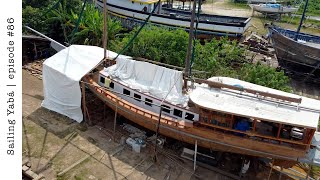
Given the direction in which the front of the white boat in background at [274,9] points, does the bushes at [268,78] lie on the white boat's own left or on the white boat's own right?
on the white boat's own left

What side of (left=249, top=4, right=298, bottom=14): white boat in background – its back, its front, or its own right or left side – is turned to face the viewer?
left

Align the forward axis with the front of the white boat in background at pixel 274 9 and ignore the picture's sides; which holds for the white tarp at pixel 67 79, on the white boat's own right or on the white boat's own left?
on the white boat's own left

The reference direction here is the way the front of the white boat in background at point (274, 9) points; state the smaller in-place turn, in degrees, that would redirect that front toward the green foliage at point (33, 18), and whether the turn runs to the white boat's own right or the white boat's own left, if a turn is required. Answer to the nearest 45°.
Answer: approximately 45° to the white boat's own left

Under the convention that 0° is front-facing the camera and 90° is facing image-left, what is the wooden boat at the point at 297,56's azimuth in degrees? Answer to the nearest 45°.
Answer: approximately 90°

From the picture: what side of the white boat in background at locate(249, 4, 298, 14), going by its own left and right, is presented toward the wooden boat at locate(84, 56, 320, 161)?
left

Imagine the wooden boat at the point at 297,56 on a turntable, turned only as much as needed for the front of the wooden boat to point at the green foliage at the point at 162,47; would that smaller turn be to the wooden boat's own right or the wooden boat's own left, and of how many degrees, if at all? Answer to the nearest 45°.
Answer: approximately 45° to the wooden boat's own left

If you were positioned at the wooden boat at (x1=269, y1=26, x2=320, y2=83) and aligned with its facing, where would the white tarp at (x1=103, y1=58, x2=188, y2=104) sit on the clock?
The white tarp is roughly at 10 o'clock from the wooden boat.

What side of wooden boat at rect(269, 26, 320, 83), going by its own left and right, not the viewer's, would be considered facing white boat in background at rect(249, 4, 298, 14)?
right
